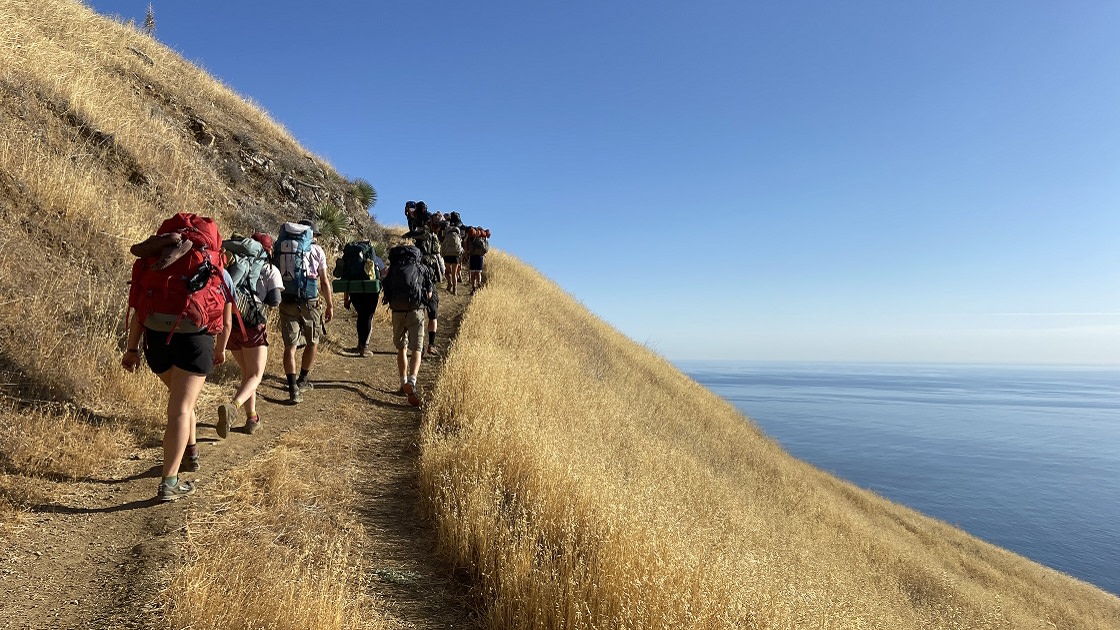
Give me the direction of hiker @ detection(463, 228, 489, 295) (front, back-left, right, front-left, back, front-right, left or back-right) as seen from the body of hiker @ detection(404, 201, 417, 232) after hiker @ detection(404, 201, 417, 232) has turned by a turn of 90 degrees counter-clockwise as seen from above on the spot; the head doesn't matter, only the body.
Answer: back-left

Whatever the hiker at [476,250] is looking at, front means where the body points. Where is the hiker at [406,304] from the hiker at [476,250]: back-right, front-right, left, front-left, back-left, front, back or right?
back

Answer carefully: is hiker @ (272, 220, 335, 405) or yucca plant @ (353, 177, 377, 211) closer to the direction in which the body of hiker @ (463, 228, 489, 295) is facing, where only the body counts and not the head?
the yucca plant

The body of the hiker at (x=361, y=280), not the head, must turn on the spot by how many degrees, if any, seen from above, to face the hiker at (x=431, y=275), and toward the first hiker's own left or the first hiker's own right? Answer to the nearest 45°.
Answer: approximately 90° to the first hiker's own right

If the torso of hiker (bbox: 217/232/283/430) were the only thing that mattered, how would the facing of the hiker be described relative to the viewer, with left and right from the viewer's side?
facing away from the viewer and to the right of the viewer

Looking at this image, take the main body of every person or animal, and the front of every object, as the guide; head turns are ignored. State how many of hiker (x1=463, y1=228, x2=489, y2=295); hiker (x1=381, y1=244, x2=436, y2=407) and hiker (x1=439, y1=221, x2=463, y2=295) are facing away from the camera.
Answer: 3

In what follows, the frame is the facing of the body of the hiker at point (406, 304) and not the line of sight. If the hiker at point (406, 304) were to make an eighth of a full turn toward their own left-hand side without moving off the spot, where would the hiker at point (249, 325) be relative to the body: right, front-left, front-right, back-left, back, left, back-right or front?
left

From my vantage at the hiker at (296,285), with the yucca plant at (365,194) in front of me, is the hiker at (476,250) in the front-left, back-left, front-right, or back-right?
front-right

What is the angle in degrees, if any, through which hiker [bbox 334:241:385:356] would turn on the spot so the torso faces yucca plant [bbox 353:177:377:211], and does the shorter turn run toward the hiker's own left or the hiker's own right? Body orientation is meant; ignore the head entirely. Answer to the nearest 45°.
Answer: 0° — they already face it

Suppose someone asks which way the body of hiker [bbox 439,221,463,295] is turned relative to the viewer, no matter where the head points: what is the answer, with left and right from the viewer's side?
facing away from the viewer

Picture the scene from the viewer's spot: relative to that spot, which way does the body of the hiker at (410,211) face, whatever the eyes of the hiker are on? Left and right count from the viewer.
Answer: facing away from the viewer

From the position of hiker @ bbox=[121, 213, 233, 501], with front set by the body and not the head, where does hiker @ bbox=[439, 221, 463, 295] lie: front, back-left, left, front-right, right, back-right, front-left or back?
front

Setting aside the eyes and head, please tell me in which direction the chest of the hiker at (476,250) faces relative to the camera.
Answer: away from the camera

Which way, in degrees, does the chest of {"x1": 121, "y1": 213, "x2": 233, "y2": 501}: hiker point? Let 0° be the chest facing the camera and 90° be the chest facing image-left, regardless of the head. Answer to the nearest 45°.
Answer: approximately 225°

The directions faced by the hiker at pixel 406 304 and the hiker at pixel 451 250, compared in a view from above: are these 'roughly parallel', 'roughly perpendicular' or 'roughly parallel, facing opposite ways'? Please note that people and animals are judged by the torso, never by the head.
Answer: roughly parallel

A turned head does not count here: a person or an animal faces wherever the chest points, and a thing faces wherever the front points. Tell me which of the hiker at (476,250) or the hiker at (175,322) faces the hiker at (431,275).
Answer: the hiker at (175,322)

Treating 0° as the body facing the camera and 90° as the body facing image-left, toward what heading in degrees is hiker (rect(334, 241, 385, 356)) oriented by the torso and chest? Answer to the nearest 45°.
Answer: approximately 180°

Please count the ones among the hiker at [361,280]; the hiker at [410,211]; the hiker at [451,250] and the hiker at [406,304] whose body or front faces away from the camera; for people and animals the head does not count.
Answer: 4

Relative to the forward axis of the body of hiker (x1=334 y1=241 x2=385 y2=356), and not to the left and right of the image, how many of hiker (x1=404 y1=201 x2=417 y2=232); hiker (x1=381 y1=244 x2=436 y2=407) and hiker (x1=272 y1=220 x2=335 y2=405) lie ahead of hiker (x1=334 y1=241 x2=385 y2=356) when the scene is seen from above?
1
